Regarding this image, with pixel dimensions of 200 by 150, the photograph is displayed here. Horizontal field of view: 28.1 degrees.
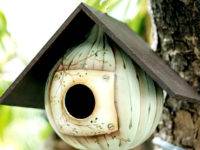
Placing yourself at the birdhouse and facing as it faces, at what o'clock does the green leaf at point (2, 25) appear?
The green leaf is roughly at 4 o'clock from the birdhouse.

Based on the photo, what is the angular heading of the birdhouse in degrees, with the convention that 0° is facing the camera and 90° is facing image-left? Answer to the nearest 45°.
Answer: approximately 45°

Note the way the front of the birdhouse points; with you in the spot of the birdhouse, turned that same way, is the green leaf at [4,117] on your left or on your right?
on your right
